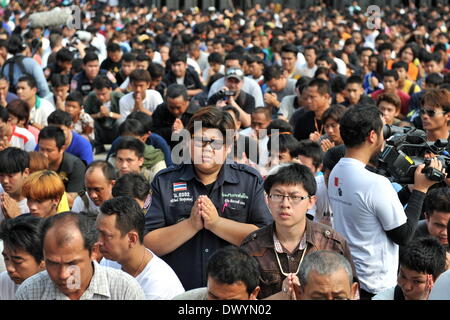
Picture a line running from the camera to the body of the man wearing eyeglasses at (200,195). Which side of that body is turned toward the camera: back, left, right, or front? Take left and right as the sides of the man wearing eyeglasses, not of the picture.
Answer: front

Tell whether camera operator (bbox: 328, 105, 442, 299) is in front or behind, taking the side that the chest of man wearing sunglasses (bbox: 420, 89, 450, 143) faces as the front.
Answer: in front

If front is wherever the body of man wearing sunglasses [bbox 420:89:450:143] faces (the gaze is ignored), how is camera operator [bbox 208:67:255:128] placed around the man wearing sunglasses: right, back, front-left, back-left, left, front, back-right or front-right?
right

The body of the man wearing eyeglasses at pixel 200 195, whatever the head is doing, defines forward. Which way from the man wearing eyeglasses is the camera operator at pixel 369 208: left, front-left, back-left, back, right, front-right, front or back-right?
left

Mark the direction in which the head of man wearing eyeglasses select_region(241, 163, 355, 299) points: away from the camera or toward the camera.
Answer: toward the camera

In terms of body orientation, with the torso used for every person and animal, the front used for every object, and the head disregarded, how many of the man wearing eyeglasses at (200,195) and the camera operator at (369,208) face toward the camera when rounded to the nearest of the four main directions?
1

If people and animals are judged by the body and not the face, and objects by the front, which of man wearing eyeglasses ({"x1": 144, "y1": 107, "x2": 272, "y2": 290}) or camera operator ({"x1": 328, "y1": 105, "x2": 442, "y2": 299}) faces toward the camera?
the man wearing eyeglasses

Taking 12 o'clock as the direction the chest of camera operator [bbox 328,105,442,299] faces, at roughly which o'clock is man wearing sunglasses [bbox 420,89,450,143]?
The man wearing sunglasses is roughly at 11 o'clock from the camera operator.

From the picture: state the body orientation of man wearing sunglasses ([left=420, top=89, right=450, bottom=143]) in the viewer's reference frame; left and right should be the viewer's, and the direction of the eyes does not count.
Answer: facing the viewer and to the left of the viewer

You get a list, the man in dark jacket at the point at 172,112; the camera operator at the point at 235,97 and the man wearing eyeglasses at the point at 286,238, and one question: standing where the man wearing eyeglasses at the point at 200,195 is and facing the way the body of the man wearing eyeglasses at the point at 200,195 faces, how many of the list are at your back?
2

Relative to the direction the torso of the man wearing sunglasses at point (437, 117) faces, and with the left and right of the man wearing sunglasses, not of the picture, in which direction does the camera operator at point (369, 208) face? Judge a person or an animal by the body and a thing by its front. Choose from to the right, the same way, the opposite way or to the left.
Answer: the opposite way

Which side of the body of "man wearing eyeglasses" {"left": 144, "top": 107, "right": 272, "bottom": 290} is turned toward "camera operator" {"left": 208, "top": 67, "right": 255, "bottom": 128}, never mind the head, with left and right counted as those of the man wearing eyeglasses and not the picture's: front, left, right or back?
back

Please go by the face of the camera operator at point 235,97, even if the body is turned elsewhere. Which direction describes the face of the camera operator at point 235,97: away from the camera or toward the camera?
toward the camera

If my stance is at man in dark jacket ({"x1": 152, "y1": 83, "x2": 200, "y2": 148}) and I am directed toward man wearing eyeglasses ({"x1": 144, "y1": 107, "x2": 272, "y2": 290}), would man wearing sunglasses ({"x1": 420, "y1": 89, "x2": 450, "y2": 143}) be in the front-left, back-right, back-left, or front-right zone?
front-left
